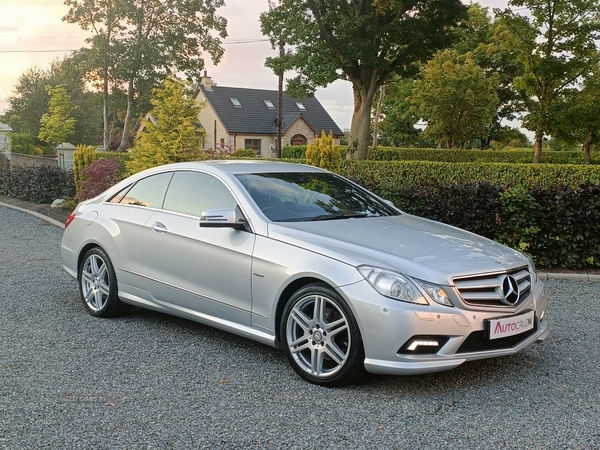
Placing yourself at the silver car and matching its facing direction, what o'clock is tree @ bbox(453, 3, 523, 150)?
The tree is roughly at 8 o'clock from the silver car.

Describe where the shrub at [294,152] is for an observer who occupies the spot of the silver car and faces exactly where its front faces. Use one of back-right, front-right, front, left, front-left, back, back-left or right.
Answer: back-left

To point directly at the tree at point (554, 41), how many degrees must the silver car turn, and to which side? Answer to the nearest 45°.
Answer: approximately 90° to its left

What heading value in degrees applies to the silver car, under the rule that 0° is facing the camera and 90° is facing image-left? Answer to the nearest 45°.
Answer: approximately 315°

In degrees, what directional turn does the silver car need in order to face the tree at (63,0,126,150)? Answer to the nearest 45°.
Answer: approximately 135° to its left

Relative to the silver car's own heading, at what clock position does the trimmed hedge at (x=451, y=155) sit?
The trimmed hedge is roughly at 8 o'clock from the silver car.

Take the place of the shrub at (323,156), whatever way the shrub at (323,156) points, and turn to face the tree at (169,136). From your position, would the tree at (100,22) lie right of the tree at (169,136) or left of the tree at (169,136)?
right

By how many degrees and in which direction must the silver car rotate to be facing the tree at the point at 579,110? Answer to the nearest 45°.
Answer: approximately 90° to its left

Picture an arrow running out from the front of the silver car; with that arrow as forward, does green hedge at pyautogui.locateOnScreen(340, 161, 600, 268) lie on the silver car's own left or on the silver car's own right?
on the silver car's own left

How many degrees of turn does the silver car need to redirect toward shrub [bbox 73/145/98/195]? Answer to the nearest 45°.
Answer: approximately 180°

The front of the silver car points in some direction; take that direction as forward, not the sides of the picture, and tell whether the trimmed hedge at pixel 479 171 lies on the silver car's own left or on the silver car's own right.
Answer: on the silver car's own left
